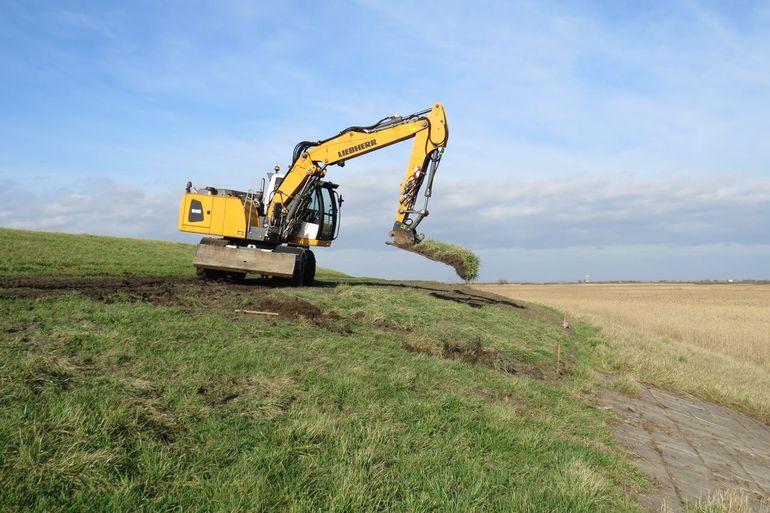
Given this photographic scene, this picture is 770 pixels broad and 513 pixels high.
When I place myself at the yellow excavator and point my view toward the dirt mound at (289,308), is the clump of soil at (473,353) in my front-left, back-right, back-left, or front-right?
front-left

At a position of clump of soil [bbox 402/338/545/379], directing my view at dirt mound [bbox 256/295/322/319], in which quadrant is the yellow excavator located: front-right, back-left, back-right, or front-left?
front-right

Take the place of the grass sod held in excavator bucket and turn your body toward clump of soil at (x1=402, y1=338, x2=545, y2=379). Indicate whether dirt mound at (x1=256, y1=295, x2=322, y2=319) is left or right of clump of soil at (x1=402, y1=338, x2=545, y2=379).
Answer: right

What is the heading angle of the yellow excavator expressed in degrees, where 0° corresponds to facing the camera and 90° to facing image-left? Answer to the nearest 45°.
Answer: approximately 270°

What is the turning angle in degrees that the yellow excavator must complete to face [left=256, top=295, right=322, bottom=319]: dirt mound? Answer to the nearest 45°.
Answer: approximately 90° to its right

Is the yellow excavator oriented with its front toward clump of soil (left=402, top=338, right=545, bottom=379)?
no
